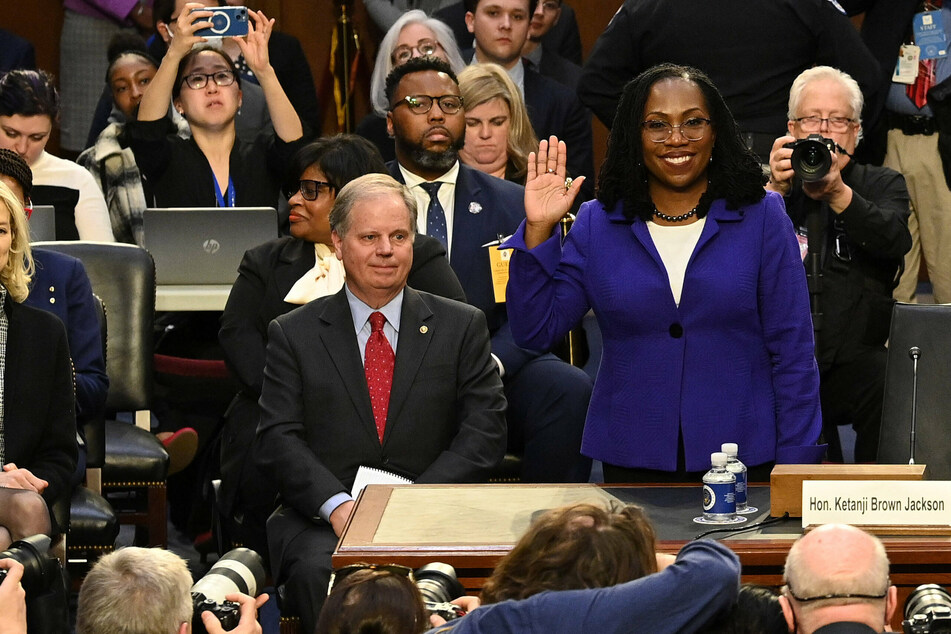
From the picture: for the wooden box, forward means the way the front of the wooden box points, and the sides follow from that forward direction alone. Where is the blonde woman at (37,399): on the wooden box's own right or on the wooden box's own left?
on the wooden box's own right

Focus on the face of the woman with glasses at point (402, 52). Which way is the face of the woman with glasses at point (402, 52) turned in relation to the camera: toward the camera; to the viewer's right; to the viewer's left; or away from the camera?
toward the camera

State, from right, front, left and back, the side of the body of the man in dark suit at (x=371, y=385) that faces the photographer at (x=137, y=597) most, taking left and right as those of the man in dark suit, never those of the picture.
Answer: front

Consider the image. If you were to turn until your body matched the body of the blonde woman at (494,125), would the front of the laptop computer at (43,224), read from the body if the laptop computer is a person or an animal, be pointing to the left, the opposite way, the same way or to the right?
the opposite way

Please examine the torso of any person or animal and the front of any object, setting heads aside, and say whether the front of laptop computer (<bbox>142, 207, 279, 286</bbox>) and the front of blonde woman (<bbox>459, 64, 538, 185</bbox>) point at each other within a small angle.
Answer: no

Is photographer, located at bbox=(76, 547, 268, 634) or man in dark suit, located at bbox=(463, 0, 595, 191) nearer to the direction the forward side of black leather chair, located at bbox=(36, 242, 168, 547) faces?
the photographer

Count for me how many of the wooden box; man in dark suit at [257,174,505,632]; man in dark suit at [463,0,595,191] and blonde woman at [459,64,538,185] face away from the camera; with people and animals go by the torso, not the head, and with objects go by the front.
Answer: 0

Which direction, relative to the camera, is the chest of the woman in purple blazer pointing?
toward the camera

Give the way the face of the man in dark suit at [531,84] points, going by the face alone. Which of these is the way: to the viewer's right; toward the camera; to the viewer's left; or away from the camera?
toward the camera

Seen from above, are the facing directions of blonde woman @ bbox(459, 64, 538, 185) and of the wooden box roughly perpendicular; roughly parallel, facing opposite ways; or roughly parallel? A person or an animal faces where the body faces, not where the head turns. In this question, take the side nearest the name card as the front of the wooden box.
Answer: roughly parallel

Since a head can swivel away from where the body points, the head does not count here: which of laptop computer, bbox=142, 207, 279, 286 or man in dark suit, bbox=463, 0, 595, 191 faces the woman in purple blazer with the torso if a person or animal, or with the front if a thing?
the man in dark suit

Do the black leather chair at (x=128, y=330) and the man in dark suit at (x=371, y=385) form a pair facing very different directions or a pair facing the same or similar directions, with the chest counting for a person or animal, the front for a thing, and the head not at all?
same or similar directions

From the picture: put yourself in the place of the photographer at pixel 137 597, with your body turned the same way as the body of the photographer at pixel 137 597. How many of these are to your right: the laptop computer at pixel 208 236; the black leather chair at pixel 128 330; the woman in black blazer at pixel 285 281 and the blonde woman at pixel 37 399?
0

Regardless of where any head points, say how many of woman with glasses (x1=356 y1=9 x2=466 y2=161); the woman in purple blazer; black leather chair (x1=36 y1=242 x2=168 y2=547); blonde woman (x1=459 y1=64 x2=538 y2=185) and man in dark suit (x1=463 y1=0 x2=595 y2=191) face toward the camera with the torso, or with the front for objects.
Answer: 5

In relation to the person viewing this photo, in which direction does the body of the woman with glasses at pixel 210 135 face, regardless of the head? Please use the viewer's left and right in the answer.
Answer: facing the viewer

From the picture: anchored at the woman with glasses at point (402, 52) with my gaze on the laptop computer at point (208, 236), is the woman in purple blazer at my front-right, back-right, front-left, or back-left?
front-left

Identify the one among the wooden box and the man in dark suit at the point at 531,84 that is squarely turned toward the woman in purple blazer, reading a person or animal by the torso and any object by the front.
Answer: the man in dark suit

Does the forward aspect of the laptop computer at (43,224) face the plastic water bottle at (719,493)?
no

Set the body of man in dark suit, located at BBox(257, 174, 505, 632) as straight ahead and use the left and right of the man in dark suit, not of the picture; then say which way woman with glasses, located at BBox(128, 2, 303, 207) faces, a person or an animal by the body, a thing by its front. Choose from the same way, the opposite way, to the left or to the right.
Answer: the same way

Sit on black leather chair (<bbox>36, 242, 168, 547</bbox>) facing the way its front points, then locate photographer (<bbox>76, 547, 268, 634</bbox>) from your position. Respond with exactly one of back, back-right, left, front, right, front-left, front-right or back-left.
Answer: front

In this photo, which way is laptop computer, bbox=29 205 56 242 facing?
away from the camera
